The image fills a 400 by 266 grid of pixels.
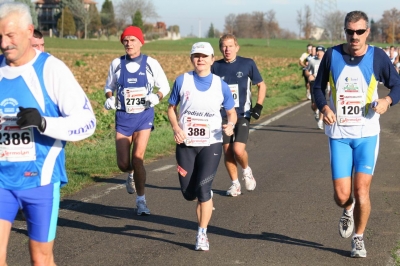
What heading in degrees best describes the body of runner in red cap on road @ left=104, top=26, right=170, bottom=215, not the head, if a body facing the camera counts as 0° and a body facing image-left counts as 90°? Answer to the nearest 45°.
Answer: approximately 0°

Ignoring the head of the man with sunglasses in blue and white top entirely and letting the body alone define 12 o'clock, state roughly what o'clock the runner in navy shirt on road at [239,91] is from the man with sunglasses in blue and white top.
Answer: The runner in navy shirt on road is roughly at 5 o'clock from the man with sunglasses in blue and white top.

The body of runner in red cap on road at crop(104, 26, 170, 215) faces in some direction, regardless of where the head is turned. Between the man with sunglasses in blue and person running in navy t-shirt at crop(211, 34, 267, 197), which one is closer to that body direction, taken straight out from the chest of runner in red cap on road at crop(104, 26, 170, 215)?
the man with sunglasses in blue and white top

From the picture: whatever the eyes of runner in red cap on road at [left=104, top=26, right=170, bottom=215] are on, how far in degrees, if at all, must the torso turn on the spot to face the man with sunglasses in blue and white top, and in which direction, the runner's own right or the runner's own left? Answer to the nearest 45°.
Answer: approximately 45° to the runner's own left

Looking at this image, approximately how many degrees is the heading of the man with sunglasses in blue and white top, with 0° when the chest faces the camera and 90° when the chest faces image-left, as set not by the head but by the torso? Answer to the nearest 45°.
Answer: approximately 0°

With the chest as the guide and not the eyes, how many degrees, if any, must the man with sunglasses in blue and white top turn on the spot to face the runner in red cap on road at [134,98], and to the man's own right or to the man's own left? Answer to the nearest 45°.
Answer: approximately 135° to the man's own right

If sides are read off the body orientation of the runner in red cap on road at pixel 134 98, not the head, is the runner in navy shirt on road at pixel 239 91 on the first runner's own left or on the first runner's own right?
on the first runner's own left
